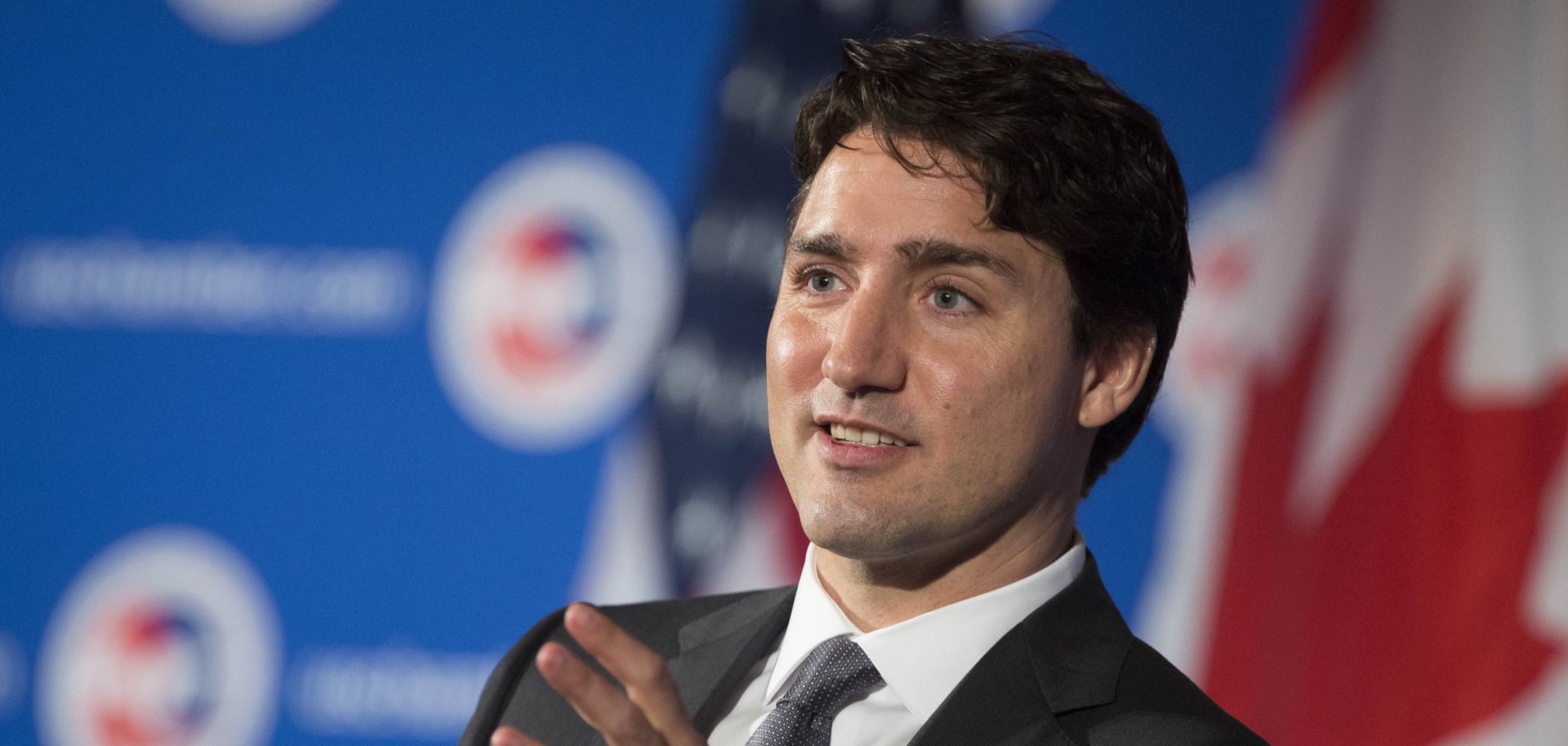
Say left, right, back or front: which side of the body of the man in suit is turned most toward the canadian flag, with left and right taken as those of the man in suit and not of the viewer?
back

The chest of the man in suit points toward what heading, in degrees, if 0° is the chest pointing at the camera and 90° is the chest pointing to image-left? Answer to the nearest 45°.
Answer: approximately 45°

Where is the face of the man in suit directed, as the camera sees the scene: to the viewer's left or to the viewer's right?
to the viewer's left
